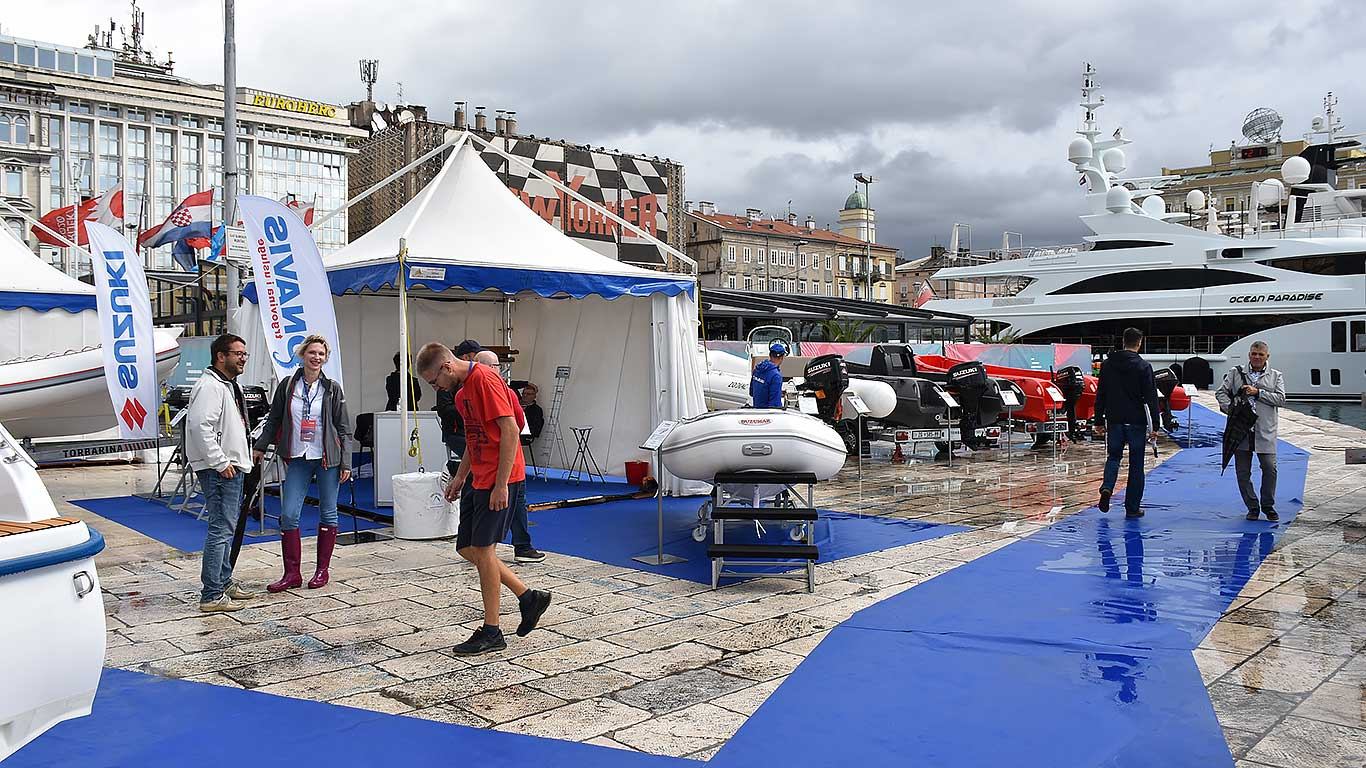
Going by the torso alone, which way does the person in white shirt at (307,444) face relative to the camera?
toward the camera

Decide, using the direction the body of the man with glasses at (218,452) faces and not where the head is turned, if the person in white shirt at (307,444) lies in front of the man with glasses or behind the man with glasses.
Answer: in front

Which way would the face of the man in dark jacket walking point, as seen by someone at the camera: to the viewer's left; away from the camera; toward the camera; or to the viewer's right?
away from the camera

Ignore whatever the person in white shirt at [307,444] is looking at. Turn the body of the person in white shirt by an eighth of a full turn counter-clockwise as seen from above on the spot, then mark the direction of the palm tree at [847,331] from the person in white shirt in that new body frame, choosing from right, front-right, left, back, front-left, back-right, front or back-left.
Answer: left

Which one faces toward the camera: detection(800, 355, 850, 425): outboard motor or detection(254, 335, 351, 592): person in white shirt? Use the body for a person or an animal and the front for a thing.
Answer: the person in white shirt

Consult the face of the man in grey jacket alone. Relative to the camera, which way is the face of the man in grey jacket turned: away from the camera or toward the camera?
toward the camera

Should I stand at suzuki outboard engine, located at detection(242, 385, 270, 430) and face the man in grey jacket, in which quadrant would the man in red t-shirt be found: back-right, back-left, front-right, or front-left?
front-right

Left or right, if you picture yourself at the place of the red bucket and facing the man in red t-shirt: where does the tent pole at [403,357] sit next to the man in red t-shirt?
right

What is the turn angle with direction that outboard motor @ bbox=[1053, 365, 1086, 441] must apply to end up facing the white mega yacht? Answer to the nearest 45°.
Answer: approximately 45° to its right

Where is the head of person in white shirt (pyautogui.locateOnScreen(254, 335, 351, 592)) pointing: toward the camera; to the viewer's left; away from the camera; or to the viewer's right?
toward the camera
